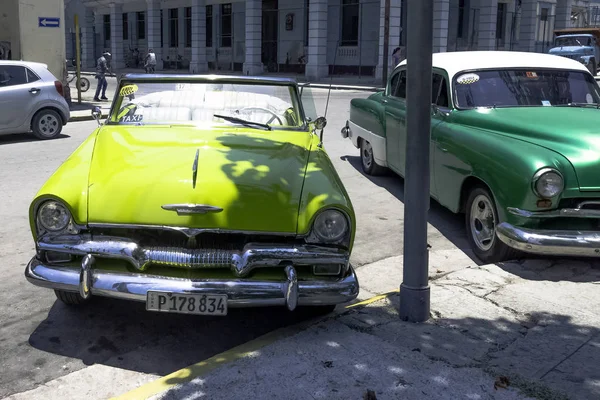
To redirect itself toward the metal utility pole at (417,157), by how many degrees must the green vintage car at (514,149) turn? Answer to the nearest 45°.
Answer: approximately 45° to its right

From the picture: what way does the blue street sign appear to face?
toward the camera

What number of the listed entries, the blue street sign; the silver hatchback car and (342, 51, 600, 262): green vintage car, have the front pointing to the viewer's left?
1

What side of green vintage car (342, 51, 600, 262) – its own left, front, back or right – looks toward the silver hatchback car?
back

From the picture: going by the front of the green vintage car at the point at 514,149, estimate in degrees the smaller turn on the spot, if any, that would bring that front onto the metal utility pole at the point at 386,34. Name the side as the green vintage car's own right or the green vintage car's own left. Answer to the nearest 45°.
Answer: approximately 135° to the green vintage car's own left

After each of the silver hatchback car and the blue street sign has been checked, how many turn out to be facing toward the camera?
1

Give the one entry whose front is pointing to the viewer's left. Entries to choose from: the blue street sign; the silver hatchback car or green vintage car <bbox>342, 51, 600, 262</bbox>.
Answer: the silver hatchback car

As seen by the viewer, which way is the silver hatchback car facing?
to the viewer's left

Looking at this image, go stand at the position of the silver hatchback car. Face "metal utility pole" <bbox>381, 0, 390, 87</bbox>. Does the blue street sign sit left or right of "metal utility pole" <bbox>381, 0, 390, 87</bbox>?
left
